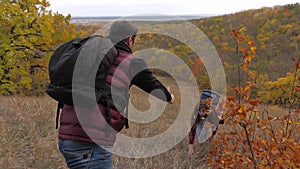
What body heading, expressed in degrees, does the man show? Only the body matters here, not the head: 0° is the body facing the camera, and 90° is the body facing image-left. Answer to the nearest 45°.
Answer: approximately 225°

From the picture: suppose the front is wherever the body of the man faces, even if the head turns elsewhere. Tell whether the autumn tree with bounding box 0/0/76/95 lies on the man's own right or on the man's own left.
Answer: on the man's own left

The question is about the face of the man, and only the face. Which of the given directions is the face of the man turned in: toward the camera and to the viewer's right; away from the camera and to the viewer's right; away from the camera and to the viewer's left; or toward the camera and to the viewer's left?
away from the camera and to the viewer's right
